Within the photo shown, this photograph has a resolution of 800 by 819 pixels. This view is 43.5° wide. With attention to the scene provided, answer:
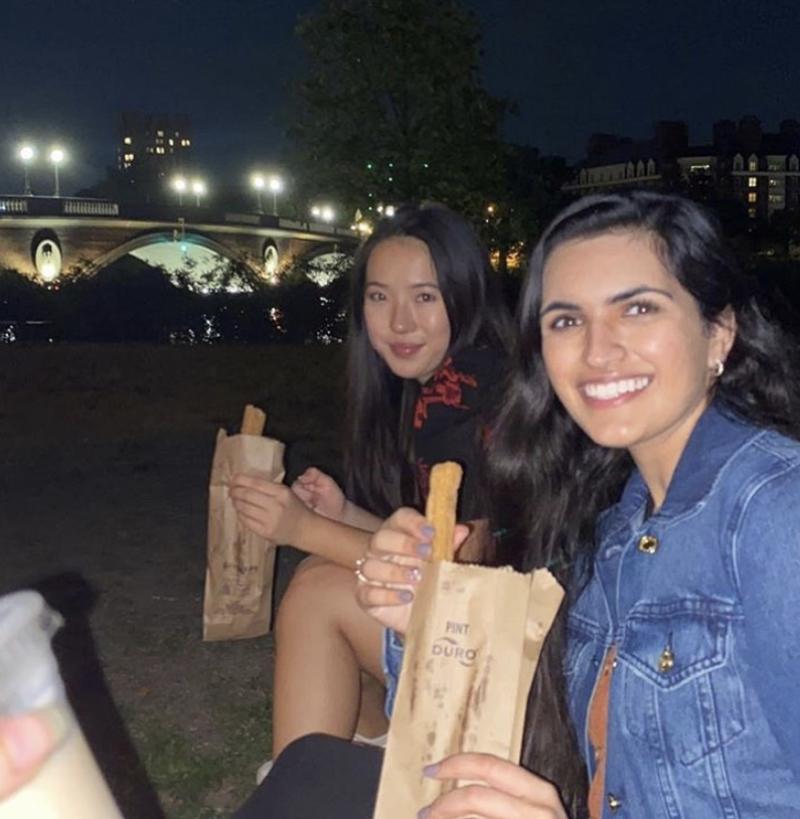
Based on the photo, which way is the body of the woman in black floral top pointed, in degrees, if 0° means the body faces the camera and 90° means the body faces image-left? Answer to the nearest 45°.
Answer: approximately 45°

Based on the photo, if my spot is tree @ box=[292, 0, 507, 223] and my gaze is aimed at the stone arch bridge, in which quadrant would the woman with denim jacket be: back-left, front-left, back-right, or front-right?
back-left

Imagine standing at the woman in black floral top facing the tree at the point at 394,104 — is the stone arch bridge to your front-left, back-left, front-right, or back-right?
front-left

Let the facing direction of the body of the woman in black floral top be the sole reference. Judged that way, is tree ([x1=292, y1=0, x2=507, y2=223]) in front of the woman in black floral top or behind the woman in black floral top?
behind

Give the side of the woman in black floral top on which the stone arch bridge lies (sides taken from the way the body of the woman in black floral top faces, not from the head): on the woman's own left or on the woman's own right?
on the woman's own right

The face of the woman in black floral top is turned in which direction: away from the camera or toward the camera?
toward the camera

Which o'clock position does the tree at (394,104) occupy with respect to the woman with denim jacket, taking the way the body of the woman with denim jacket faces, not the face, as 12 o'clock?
The tree is roughly at 4 o'clock from the woman with denim jacket.

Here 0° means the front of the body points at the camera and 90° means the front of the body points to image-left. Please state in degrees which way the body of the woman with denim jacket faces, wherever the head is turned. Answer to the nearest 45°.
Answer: approximately 45°

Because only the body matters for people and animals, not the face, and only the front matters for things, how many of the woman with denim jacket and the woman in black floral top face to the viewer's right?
0

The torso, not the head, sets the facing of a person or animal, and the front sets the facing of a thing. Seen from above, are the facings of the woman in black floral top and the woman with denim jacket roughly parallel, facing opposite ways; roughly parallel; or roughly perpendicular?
roughly parallel

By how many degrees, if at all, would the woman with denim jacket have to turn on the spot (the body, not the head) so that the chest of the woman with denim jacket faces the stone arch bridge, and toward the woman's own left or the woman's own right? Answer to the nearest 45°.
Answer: approximately 90° to the woman's own right

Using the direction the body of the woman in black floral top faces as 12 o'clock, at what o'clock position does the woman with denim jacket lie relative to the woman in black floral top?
The woman with denim jacket is roughly at 10 o'clock from the woman in black floral top.

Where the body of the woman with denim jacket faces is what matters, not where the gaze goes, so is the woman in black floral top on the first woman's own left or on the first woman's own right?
on the first woman's own right
